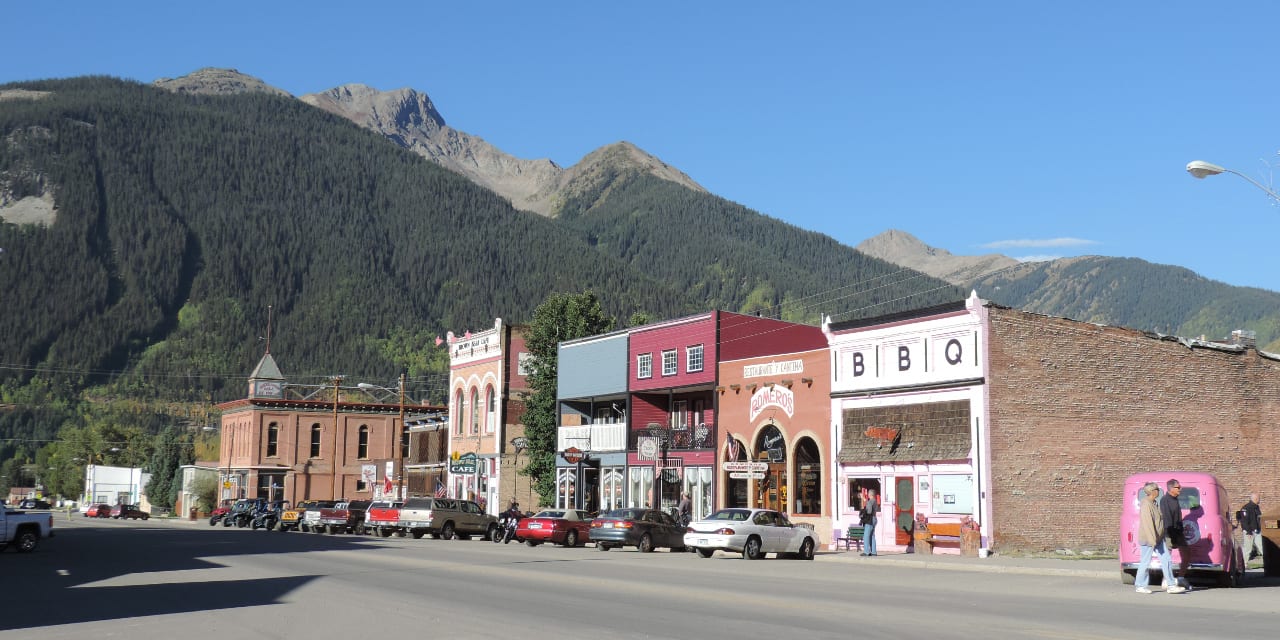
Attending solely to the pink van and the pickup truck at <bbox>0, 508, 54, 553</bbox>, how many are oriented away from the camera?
1

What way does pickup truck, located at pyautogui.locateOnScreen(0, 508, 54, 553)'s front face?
to the viewer's left

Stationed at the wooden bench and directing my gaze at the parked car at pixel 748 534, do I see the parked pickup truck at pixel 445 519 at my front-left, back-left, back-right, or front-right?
front-right

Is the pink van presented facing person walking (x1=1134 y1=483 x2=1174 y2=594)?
no

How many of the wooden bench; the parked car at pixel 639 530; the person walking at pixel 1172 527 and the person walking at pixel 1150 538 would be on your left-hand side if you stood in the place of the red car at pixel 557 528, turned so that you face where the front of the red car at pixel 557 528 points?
0

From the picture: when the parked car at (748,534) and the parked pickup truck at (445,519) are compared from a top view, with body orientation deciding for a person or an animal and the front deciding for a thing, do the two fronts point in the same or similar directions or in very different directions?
same or similar directions

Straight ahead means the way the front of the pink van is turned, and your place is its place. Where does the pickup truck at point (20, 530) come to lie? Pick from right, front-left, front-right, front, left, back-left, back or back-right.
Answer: left

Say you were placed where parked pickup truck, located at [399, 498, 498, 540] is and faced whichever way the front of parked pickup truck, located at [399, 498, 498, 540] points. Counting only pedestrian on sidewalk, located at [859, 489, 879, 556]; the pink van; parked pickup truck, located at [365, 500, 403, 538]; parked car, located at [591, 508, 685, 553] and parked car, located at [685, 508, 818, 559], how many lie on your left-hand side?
1

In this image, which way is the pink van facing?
away from the camera

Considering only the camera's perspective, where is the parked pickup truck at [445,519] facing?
facing away from the viewer and to the right of the viewer
